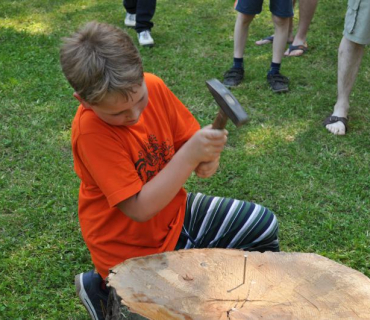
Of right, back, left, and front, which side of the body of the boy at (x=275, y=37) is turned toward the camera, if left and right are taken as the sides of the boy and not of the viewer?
front

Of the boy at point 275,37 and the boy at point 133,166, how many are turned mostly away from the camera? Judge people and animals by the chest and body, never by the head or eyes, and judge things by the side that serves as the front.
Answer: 0

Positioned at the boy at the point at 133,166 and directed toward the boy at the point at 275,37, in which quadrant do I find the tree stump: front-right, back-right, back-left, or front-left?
back-right

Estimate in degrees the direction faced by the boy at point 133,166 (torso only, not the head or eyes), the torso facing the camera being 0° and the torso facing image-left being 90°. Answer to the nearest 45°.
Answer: approximately 315°

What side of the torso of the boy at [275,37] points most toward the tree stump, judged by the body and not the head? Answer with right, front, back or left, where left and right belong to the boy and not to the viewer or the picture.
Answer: front

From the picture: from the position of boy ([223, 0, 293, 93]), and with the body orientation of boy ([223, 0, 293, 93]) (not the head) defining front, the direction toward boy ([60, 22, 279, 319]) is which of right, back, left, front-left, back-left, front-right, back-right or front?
front

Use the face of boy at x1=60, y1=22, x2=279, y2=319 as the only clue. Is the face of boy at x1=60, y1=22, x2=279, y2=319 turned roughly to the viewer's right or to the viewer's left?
to the viewer's right
